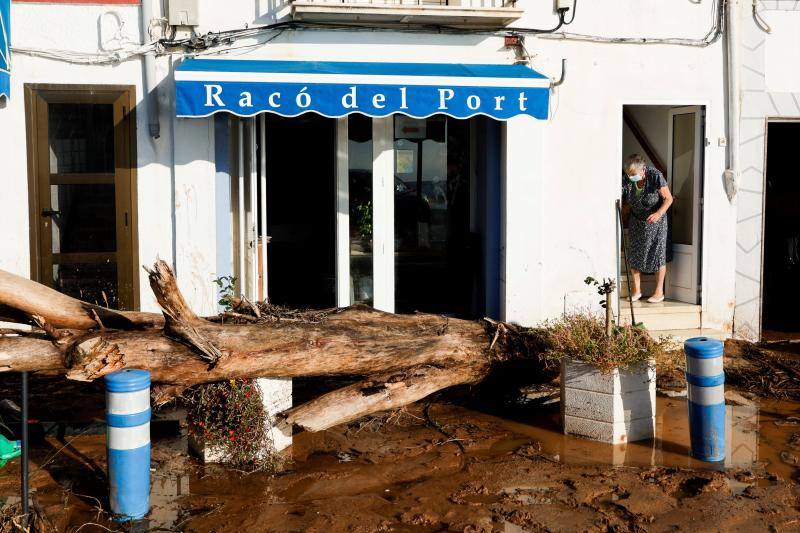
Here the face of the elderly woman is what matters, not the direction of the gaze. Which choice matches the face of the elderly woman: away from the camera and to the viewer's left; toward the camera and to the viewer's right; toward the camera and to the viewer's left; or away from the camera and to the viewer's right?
toward the camera and to the viewer's left

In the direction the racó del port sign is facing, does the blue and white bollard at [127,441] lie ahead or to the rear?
ahead

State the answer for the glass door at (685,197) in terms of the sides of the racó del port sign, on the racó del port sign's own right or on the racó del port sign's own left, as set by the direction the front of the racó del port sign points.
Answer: on the racó del port sign's own left

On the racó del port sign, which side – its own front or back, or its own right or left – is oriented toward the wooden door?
right

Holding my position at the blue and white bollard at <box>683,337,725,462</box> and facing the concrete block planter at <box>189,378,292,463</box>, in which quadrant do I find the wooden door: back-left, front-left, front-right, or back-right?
front-right

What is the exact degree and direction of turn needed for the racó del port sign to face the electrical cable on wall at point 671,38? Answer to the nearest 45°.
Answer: approximately 90° to its left

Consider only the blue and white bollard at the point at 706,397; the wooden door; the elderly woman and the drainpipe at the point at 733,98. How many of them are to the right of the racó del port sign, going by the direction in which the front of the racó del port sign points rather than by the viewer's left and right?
1

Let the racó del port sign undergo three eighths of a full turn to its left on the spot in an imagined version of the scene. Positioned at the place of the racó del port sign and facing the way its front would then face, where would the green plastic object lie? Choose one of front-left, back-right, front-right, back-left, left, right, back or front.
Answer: back

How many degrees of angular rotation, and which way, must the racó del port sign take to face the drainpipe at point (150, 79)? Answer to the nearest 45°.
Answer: approximately 90° to its right

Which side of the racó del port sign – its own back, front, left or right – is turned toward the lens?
front

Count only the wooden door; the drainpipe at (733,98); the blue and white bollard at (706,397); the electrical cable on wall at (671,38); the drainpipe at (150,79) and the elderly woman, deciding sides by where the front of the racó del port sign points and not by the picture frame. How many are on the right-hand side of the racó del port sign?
2
